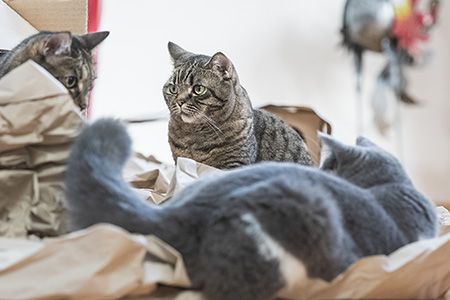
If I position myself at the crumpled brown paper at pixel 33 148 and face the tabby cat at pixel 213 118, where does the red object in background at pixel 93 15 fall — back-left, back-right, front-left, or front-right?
front-left

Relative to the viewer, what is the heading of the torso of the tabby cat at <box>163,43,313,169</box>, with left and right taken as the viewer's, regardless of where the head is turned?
facing the viewer and to the left of the viewer

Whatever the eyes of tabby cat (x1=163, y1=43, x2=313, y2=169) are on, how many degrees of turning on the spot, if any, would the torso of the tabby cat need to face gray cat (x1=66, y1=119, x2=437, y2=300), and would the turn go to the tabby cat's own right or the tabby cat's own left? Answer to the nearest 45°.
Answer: approximately 45° to the tabby cat's own left

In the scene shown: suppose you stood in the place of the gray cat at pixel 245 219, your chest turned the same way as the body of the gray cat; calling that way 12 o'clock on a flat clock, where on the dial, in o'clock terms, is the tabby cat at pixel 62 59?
The tabby cat is roughly at 9 o'clock from the gray cat.

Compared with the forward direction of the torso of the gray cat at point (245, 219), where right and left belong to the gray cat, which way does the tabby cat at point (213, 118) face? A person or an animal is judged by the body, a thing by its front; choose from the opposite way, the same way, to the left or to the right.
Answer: the opposite way

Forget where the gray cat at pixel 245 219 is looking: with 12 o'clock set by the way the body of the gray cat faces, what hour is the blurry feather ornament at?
The blurry feather ornament is roughly at 11 o'clock from the gray cat.

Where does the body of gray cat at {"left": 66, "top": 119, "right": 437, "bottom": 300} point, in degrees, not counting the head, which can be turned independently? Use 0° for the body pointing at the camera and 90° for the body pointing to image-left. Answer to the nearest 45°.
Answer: approximately 225°

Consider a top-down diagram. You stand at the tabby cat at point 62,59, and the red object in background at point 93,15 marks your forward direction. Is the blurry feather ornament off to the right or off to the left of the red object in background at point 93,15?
right

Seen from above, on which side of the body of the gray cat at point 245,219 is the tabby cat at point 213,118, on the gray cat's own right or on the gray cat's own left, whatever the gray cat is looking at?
on the gray cat's own left

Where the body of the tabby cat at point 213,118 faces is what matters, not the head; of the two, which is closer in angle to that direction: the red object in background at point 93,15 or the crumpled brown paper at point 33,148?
the crumpled brown paper
